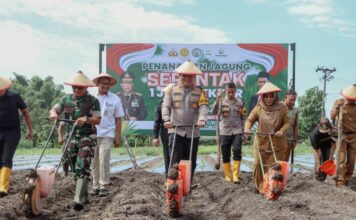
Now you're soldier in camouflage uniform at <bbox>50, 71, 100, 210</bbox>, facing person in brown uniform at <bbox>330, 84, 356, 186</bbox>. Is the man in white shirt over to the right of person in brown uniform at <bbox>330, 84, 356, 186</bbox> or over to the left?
left

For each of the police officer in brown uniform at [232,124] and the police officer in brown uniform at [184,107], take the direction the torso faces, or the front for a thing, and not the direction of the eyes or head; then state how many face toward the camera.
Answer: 2

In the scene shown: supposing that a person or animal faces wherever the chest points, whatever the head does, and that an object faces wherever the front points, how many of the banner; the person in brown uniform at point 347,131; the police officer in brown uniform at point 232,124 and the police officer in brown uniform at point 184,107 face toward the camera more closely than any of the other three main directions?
4

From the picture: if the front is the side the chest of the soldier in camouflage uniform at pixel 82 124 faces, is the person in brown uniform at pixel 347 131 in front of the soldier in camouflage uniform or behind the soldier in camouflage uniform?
behind

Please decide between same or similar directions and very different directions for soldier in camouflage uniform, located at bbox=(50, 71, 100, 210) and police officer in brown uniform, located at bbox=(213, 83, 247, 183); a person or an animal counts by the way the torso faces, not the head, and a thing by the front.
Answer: same or similar directions

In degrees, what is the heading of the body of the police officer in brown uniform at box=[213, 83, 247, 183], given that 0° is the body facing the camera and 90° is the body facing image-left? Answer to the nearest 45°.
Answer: approximately 0°

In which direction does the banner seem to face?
toward the camera

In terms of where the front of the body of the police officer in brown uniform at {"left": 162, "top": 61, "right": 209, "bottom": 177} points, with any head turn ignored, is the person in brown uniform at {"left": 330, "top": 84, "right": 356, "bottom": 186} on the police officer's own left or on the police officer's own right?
on the police officer's own left

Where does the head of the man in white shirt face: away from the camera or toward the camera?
toward the camera

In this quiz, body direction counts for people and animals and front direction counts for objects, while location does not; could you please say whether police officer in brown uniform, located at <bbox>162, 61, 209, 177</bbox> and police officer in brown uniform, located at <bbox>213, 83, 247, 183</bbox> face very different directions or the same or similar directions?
same or similar directions

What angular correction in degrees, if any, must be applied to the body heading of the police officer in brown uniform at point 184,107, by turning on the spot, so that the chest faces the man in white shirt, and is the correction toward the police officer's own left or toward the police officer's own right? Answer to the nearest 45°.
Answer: approximately 135° to the police officer's own right

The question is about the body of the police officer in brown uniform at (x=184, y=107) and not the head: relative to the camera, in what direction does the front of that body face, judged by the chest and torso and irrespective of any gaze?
toward the camera

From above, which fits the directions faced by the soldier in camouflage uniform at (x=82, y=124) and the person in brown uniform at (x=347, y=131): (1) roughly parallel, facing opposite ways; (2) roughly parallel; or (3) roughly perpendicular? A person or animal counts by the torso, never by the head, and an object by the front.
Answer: roughly parallel

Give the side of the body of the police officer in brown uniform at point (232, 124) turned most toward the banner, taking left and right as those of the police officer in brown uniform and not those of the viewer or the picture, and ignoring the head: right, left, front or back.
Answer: back

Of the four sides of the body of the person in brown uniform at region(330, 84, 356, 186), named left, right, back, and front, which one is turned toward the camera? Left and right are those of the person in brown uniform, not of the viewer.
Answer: front

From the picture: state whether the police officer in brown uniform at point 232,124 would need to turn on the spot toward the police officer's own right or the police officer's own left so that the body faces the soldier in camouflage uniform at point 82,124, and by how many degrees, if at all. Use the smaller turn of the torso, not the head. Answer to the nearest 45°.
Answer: approximately 45° to the police officer's own right
